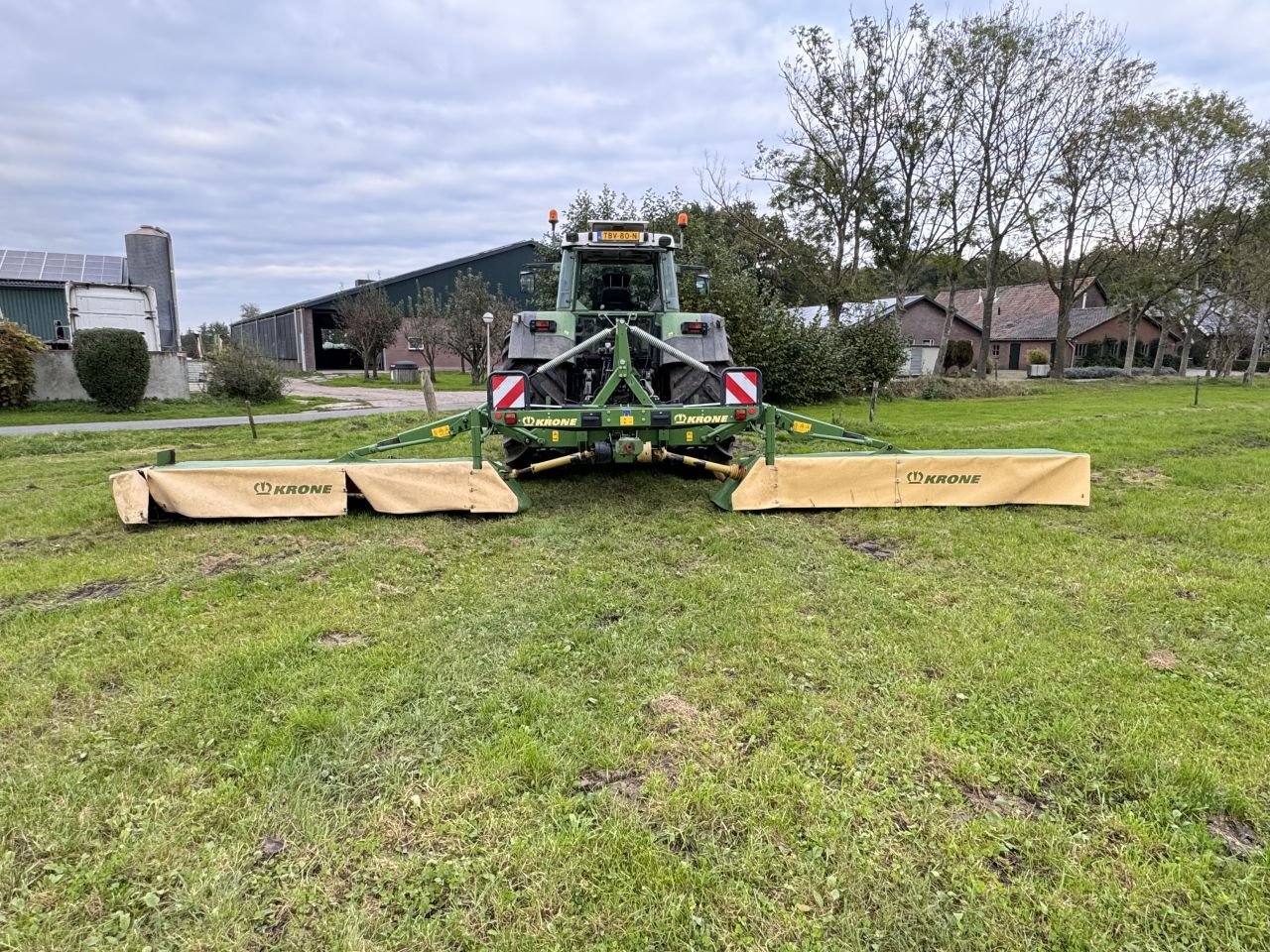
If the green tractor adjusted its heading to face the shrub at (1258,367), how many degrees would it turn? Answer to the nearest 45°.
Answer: approximately 45° to its right

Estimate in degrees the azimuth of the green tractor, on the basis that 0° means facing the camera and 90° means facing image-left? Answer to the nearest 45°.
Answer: approximately 180°

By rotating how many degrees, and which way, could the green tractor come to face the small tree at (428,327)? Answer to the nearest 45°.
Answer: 0° — it already faces it

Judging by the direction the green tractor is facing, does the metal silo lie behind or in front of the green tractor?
in front

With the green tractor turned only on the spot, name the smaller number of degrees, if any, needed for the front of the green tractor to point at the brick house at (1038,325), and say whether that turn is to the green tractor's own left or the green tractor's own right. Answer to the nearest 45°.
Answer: approximately 45° to the green tractor's own right

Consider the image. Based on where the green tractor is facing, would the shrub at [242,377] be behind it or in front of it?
in front

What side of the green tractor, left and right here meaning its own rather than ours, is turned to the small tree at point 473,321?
front

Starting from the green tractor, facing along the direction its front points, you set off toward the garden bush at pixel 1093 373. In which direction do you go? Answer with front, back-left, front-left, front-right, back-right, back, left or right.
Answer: front-right

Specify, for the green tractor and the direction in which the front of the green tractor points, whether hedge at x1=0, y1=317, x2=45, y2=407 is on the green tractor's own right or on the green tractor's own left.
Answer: on the green tractor's own left

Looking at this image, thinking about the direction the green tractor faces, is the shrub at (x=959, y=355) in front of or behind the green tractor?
in front
